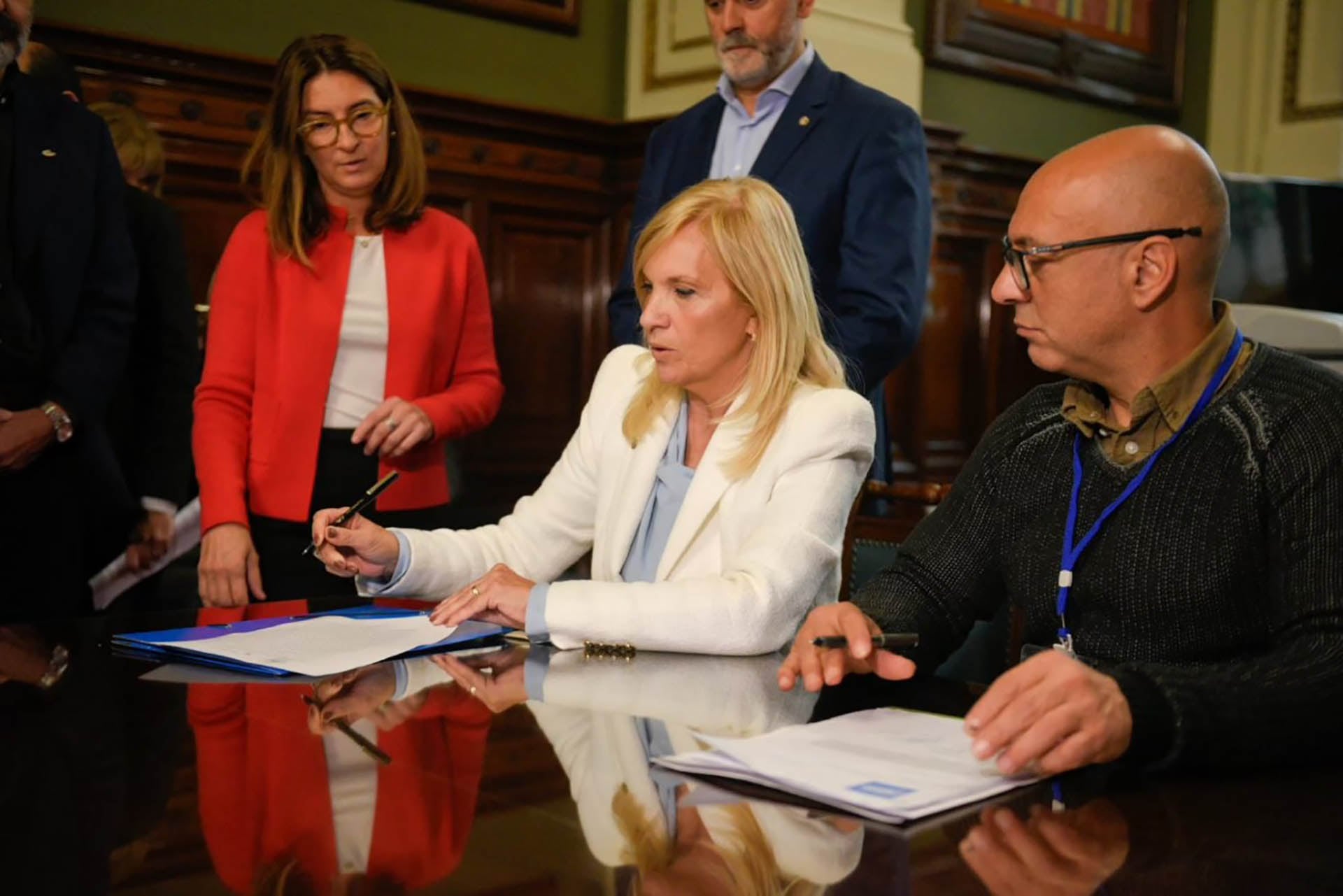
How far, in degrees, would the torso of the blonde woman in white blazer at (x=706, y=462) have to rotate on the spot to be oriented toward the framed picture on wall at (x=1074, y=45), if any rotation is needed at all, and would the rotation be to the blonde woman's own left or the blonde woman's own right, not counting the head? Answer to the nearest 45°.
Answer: approximately 180°

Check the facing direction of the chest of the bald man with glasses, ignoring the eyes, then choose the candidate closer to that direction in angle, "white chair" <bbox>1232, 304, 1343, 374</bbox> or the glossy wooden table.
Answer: the glossy wooden table

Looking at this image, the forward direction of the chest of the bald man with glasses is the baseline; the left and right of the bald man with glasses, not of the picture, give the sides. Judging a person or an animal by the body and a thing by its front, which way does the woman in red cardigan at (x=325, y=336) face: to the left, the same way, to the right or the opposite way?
to the left

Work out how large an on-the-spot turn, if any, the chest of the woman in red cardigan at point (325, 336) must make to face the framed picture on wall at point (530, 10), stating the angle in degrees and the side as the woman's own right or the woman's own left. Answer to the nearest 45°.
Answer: approximately 180°

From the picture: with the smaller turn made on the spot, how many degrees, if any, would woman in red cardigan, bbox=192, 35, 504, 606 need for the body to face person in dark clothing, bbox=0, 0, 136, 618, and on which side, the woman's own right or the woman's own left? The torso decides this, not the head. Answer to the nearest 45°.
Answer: approximately 90° to the woman's own right
